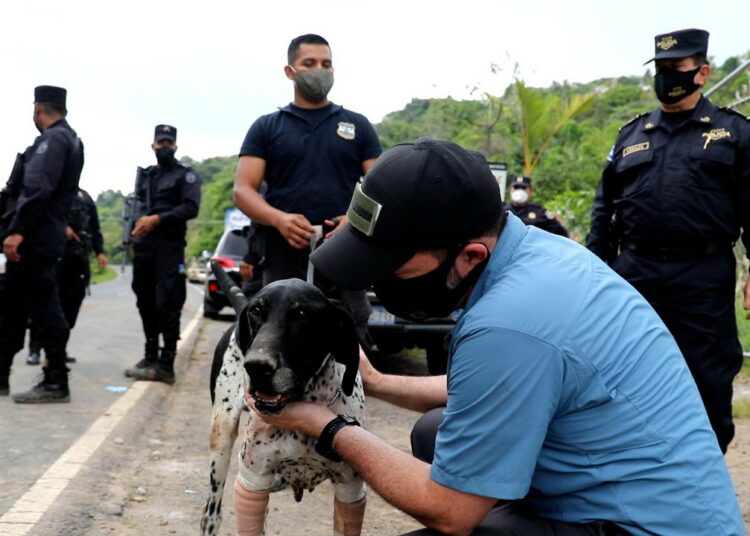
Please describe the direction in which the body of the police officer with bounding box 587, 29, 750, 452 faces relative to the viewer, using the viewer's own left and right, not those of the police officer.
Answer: facing the viewer

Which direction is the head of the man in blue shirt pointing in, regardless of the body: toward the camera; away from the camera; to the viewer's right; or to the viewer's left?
to the viewer's left

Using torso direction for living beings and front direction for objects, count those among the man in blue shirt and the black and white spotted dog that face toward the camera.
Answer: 1

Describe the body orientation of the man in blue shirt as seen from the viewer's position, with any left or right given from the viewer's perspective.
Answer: facing to the left of the viewer

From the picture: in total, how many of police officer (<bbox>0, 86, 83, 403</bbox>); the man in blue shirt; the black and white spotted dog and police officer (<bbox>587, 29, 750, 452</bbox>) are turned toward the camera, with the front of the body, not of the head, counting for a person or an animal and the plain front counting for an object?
2

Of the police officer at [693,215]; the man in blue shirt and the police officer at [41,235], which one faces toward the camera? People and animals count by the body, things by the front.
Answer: the police officer at [693,215]

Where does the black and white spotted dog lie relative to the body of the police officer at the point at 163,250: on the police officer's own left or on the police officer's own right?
on the police officer's own left

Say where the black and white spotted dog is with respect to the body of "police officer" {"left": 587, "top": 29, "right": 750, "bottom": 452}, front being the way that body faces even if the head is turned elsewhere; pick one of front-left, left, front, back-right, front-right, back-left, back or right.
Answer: front-right
